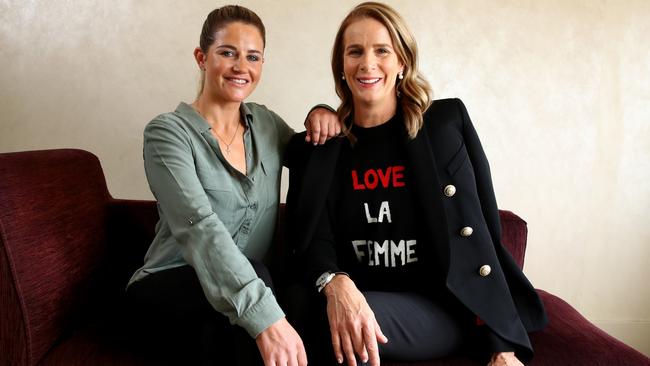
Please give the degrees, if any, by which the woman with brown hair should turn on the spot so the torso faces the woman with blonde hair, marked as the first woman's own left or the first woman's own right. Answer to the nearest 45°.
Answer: approximately 45° to the first woman's own left

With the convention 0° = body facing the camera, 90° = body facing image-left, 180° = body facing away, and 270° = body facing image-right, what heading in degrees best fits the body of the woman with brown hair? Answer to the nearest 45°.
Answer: approximately 315°

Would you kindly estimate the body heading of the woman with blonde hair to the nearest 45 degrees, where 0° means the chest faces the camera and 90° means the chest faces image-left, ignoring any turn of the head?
approximately 0°

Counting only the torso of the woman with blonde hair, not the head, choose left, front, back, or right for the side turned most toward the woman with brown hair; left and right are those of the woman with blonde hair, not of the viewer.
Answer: right
